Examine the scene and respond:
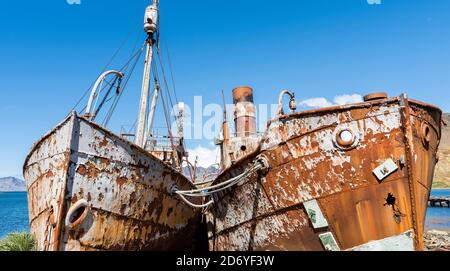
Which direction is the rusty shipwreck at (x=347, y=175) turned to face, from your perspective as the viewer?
facing the viewer and to the right of the viewer

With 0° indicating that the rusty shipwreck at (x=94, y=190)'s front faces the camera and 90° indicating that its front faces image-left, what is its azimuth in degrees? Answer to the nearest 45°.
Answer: approximately 45°

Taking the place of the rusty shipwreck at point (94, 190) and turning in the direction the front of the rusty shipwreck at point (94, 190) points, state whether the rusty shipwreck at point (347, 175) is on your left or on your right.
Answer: on your left

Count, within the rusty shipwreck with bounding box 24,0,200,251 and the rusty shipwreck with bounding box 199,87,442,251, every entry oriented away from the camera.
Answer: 0

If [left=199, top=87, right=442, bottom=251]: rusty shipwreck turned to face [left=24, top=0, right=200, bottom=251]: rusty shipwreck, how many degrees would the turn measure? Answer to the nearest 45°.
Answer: approximately 135° to its right
